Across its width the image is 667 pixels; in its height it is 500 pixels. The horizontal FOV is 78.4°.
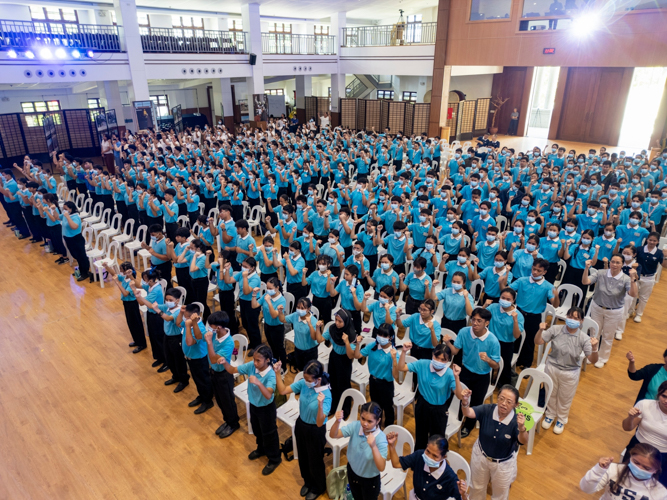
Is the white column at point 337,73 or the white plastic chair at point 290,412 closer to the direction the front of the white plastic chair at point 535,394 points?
the white plastic chair

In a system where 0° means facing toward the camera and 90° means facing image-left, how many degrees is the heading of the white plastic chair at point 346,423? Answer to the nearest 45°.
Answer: approximately 45°

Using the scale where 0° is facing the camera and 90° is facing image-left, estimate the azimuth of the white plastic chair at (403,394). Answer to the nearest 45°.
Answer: approximately 45°

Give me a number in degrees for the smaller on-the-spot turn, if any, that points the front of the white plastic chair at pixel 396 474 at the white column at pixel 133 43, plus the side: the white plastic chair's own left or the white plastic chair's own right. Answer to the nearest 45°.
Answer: approximately 90° to the white plastic chair's own right

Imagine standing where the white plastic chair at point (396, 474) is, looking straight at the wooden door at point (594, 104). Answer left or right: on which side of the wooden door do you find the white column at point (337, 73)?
left

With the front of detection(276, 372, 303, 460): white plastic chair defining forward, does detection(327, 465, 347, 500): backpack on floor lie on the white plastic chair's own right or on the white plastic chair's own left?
on the white plastic chair's own left

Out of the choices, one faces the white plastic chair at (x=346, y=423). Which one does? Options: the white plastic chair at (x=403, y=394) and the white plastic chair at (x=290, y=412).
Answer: the white plastic chair at (x=403, y=394)

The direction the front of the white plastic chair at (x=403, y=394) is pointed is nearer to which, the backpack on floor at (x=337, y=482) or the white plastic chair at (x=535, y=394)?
the backpack on floor

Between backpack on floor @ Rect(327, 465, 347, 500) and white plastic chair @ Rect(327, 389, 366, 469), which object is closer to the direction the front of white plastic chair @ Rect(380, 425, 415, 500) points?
the backpack on floor

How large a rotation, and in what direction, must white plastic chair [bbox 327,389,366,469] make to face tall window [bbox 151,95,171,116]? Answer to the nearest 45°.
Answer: approximately 90° to its right
